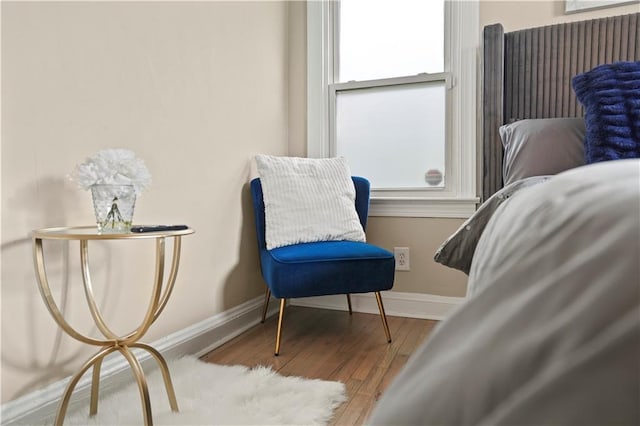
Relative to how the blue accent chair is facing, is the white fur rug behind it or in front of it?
in front

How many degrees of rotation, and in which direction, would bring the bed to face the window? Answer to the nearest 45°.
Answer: approximately 180°

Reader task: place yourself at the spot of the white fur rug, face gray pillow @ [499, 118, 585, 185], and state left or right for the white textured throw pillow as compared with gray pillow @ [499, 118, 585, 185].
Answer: left

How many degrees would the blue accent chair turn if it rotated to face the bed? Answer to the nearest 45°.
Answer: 0° — it already faces it

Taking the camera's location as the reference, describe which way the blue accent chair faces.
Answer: facing the viewer

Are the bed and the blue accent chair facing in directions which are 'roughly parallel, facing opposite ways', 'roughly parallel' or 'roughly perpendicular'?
roughly parallel

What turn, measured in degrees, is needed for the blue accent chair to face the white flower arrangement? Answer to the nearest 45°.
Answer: approximately 45° to its right

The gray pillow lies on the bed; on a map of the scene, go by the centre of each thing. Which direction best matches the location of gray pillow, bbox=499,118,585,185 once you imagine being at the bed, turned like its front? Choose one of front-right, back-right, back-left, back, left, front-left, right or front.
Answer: back

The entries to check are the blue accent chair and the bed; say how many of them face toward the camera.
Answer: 2

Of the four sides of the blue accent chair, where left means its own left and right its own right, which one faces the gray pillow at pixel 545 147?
left

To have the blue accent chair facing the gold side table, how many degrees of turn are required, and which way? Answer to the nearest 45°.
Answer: approximately 45° to its right

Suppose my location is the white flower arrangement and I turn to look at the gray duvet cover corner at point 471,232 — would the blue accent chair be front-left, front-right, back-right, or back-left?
front-left

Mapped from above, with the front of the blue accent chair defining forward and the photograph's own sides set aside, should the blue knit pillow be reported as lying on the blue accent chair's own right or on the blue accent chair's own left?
on the blue accent chair's own left

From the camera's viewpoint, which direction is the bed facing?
toward the camera
